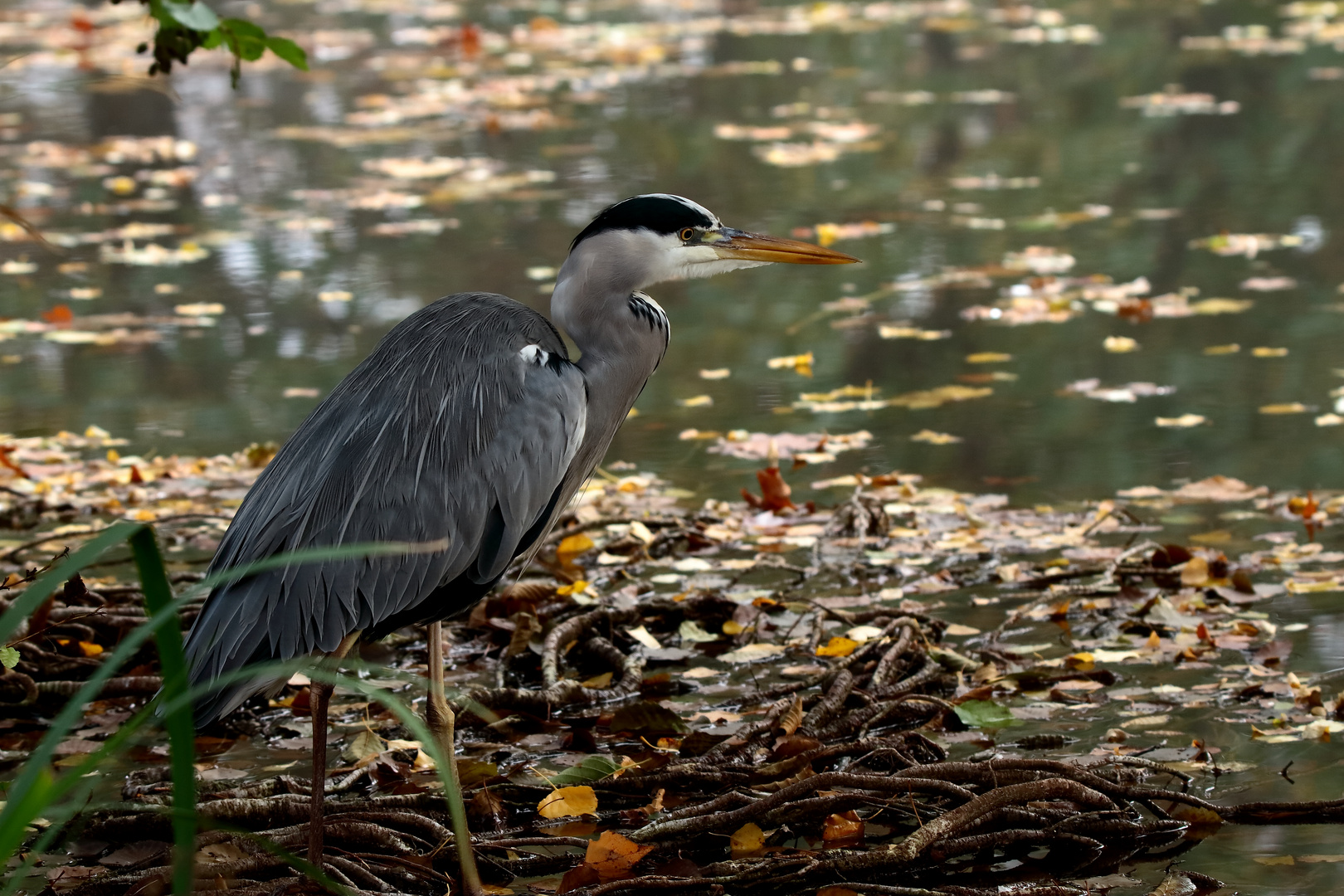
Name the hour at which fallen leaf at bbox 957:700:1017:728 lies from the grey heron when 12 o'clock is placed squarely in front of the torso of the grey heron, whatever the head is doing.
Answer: The fallen leaf is roughly at 12 o'clock from the grey heron.

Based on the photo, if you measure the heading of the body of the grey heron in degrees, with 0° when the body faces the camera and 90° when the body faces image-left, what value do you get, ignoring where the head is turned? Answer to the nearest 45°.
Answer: approximately 270°

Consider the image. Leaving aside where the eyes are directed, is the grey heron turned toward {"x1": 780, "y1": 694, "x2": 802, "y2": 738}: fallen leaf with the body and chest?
yes

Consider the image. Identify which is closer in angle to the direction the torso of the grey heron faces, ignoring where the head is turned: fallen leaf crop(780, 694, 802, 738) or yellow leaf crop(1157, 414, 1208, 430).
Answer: the fallen leaf

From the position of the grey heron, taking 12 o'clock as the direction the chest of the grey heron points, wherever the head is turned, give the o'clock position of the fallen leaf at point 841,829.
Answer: The fallen leaf is roughly at 1 o'clock from the grey heron.

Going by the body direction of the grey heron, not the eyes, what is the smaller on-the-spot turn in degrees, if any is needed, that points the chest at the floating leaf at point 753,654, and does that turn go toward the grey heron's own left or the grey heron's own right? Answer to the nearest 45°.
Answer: approximately 45° to the grey heron's own left

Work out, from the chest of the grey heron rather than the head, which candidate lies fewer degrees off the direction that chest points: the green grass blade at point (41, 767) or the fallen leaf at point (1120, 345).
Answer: the fallen leaf

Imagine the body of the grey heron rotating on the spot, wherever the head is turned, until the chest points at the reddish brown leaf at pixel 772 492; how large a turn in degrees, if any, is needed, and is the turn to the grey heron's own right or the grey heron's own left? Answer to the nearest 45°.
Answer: approximately 45° to the grey heron's own left

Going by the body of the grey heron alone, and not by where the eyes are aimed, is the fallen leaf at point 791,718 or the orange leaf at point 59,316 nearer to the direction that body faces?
the fallen leaf
